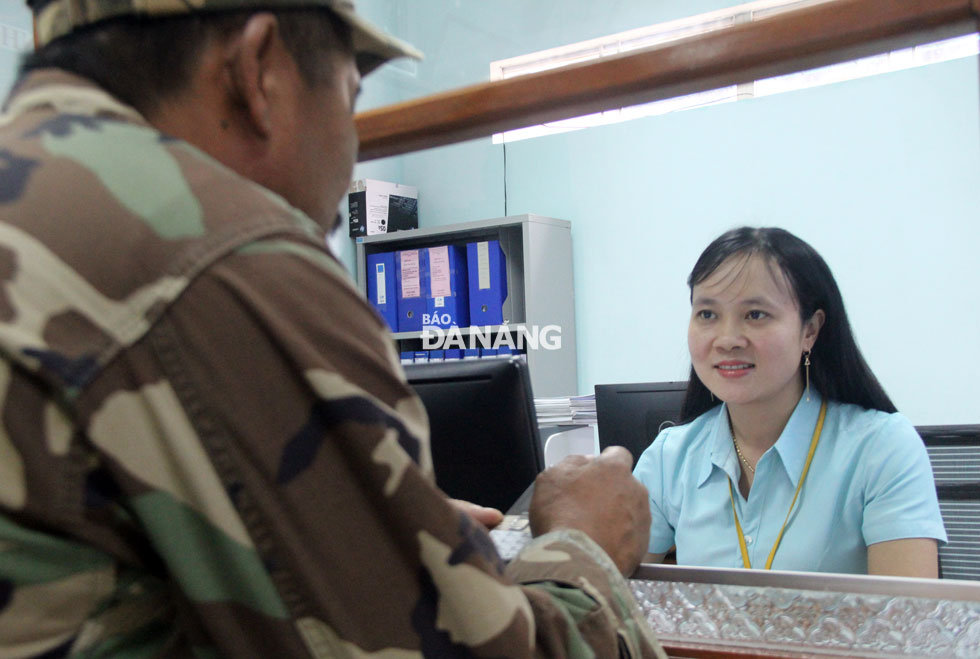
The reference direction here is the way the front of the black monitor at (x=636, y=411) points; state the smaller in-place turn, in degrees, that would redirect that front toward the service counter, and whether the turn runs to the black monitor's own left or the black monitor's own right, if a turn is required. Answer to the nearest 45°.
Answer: approximately 180°

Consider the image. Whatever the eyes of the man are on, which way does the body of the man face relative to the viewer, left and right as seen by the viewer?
facing away from the viewer and to the right of the viewer

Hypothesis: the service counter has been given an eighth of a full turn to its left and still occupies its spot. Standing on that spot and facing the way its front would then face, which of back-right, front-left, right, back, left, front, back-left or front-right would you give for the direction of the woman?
back-left

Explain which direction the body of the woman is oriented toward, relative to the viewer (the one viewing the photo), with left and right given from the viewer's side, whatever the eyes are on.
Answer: facing the viewer and to the left of the viewer

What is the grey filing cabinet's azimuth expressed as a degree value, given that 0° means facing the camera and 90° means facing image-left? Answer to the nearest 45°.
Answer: approximately 45°

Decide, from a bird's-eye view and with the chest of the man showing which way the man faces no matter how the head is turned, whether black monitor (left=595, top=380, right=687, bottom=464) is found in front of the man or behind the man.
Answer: in front

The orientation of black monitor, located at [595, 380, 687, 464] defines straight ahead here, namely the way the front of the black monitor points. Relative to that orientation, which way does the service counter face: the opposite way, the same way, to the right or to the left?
the opposite way

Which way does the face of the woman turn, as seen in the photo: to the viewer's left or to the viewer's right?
to the viewer's left

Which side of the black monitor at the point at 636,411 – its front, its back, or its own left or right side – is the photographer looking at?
back

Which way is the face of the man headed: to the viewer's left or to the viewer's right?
to the viewer's right

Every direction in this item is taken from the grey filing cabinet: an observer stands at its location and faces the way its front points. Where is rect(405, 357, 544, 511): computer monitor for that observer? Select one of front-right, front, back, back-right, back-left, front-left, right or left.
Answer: front-left

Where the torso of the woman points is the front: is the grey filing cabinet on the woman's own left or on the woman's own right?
on the woman's own right

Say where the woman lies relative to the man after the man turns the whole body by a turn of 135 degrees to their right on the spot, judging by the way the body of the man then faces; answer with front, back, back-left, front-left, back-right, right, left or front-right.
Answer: back-left

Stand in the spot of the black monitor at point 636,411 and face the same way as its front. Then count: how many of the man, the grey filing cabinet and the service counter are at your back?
2

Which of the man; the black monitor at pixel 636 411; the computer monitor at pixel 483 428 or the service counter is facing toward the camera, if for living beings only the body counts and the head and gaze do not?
the service counter

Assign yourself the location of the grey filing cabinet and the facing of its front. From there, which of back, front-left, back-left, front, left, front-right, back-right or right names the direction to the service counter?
front-left
